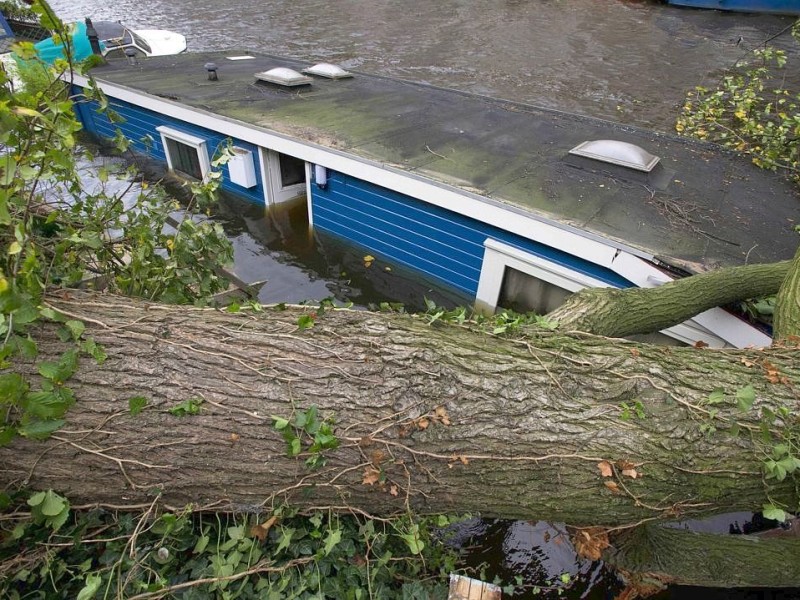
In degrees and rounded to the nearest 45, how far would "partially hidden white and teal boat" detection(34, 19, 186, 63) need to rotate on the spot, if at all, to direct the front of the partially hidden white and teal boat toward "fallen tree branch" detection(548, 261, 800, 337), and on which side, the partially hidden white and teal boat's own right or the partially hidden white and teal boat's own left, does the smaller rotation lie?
approximately 90° to the partially hidden white and teal boat's own right

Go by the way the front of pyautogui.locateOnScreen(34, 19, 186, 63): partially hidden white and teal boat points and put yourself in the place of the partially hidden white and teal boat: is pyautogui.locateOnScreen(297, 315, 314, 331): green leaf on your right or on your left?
on your right

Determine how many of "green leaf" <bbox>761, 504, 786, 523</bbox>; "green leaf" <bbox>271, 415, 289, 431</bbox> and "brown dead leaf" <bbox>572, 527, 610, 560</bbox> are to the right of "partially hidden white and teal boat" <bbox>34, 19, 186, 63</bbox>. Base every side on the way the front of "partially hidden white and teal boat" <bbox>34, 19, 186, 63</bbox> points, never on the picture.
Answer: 3

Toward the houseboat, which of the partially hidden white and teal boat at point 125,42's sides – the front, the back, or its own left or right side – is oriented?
right

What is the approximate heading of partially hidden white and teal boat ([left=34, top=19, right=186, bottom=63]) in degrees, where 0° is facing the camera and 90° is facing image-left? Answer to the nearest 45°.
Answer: approximately 270°

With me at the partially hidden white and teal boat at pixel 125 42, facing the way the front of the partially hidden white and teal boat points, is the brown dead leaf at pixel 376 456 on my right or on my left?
on my right

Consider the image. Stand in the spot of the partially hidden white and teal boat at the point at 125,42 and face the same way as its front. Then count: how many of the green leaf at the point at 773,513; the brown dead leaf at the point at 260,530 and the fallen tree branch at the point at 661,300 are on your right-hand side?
3

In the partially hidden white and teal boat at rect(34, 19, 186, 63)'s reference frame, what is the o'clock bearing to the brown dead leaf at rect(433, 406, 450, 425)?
The brown dead leaf is roughly at 3 o'clock from the partially hidden white and teal boat.

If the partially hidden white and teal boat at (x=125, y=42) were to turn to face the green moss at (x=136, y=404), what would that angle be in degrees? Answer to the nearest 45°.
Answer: approximately 90° to its right

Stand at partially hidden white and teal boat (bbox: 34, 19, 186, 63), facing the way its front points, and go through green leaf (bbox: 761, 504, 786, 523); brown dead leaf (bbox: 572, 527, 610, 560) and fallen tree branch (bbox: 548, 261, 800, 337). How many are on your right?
3

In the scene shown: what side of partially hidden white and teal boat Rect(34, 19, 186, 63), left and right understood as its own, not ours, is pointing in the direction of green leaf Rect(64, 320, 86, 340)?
right

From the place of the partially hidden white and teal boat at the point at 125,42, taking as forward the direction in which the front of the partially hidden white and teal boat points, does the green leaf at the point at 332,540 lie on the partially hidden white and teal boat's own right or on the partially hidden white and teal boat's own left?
on the partially hidden white and teal boat's own right
